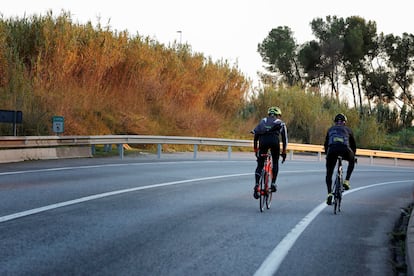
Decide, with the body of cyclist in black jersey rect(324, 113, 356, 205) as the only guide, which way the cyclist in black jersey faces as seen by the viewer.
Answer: away from the camera

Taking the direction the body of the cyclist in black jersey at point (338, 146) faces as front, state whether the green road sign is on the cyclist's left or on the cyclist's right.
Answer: on the cyclist's left
